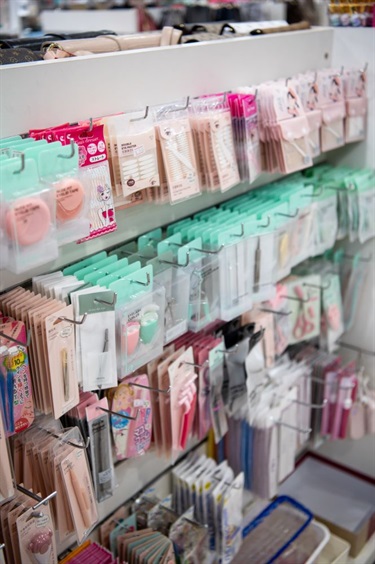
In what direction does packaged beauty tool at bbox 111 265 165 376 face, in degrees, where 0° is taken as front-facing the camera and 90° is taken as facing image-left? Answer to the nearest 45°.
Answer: approximately 315°

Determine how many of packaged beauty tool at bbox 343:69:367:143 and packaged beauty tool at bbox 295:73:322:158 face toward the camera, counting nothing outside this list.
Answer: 2

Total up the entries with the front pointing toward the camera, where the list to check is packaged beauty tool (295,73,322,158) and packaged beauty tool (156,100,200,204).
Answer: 2

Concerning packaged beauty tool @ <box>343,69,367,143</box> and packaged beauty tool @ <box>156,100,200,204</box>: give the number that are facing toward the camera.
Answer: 2

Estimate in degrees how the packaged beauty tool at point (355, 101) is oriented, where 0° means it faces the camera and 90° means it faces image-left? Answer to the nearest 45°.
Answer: approximately 0°

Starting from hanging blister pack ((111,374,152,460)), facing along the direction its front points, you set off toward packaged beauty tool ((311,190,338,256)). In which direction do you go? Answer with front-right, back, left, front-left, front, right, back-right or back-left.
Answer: left

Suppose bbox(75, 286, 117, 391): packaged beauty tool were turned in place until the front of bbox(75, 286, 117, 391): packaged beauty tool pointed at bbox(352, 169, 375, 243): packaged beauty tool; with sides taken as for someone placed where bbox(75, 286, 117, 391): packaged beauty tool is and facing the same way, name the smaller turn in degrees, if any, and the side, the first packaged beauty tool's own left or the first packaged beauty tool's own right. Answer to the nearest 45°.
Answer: approximately 90° to the first packaged beauty tool's own left

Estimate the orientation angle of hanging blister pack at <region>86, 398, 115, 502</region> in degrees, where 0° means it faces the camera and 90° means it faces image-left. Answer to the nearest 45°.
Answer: approximately 315°

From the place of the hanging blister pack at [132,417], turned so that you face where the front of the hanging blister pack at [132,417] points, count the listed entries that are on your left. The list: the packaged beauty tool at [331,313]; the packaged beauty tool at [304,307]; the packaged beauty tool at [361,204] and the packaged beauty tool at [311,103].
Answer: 4
